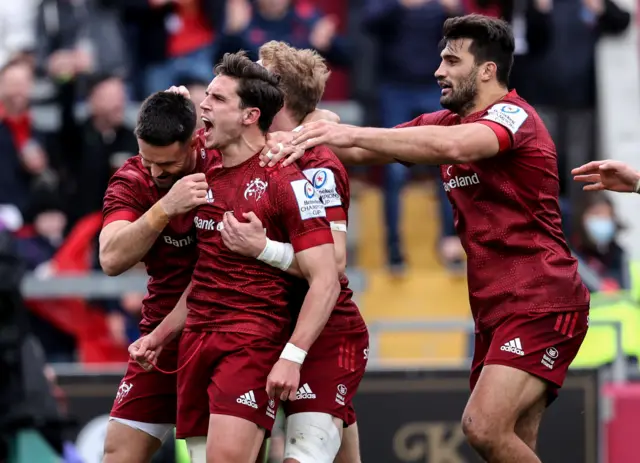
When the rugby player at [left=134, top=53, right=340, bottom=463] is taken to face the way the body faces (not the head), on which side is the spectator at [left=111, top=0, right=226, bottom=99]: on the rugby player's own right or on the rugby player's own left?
on the rugby player's own right

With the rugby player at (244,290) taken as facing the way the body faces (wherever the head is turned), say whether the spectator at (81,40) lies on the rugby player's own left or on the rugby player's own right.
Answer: on the rugby player's own right

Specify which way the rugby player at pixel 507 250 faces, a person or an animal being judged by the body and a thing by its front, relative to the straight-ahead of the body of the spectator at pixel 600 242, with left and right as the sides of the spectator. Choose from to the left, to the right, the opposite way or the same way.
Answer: to the right

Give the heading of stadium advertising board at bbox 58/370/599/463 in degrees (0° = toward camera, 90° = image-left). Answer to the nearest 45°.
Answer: approximately 0°

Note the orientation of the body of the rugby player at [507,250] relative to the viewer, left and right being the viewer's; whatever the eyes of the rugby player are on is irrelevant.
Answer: facing to the left of the viewer
